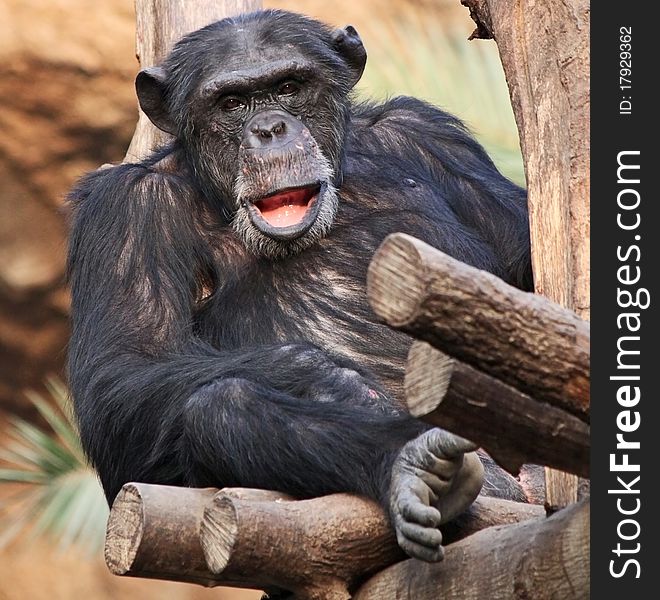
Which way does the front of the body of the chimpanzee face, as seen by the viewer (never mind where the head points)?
toward the camera

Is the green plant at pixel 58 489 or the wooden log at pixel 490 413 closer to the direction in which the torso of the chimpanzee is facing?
the wooden log

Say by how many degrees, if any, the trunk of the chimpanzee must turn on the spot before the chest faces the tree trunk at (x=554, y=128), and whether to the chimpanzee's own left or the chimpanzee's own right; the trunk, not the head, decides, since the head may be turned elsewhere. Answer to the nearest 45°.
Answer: approximately 45° to the chimpanzee's own left
